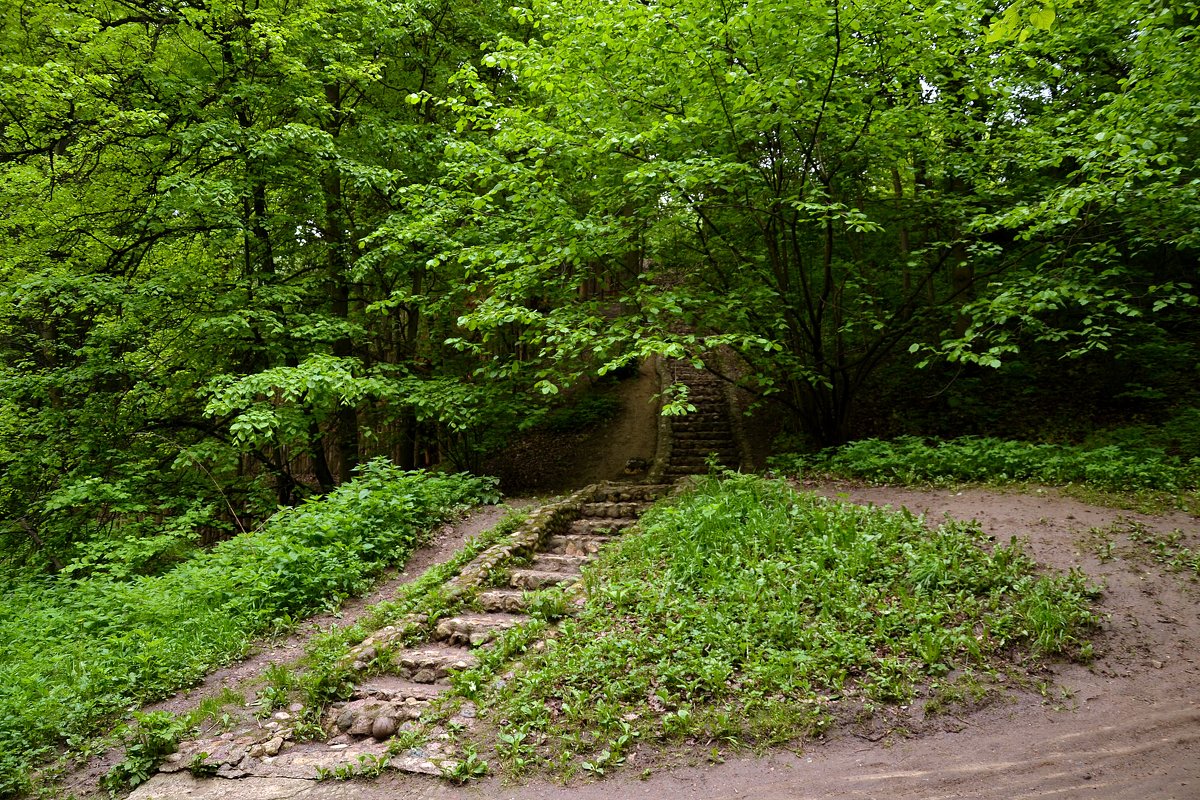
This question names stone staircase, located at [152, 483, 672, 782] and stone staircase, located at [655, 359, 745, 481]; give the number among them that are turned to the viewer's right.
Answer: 0

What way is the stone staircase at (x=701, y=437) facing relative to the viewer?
toward the camera

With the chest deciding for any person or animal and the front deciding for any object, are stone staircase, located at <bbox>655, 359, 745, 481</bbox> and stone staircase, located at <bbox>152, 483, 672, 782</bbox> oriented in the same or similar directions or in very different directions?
same or similar directions

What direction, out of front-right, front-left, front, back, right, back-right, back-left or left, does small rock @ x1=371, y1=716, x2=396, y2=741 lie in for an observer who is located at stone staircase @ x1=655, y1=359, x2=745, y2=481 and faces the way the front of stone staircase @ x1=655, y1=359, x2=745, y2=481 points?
front

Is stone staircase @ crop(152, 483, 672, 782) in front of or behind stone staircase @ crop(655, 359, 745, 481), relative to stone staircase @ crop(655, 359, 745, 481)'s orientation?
in front

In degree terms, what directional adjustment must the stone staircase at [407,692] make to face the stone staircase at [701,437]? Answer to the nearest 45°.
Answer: approximately 180°

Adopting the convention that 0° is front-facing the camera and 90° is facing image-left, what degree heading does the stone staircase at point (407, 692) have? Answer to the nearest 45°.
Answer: approximately 45°
